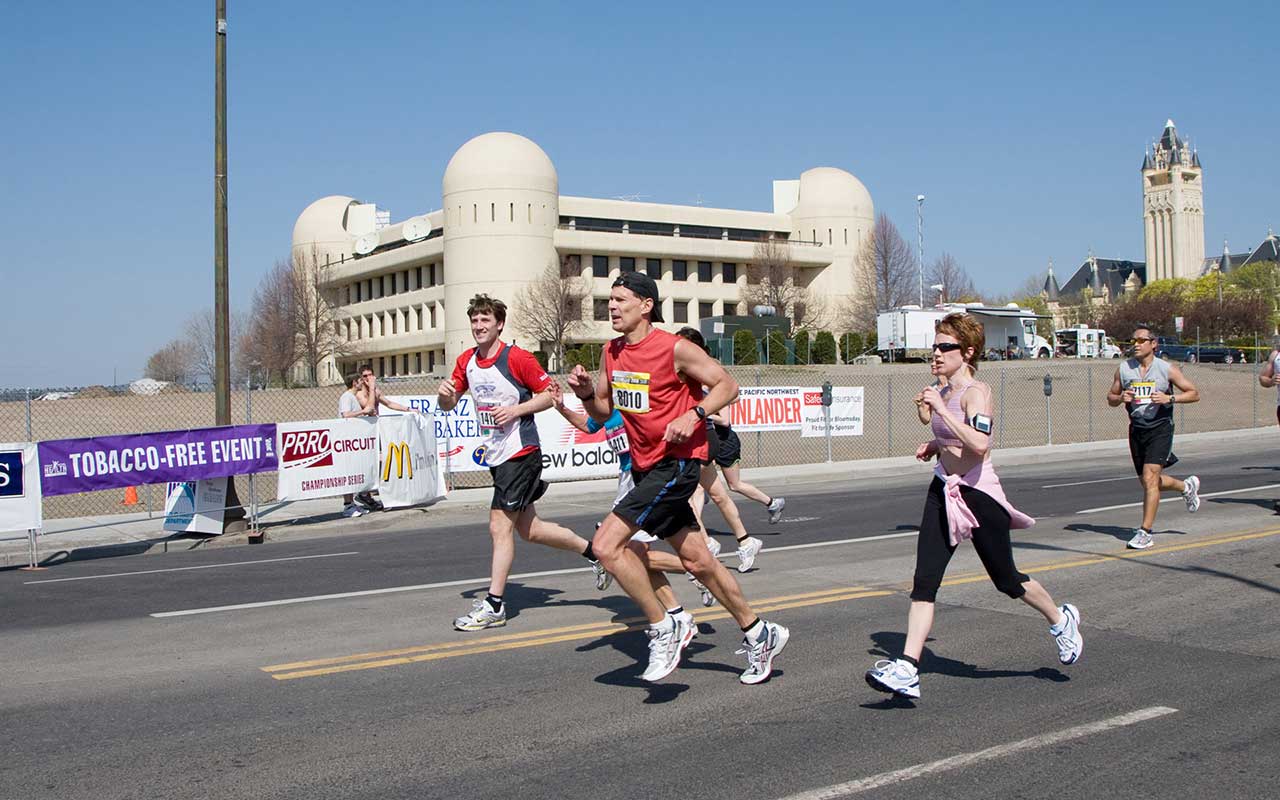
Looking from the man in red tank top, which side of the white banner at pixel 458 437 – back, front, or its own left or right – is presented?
front

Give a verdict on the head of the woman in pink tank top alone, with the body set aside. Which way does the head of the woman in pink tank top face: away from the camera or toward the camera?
toward the camera

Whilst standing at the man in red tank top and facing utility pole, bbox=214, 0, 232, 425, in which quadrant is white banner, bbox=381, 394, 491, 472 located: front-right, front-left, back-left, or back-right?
front-right

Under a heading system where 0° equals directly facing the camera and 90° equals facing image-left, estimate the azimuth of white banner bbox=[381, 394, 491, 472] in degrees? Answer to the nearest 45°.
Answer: approximately 0°

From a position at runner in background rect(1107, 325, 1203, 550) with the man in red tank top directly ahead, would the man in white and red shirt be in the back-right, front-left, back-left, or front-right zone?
front-right

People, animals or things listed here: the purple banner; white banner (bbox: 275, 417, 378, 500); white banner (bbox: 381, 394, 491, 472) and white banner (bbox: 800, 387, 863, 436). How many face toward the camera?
4

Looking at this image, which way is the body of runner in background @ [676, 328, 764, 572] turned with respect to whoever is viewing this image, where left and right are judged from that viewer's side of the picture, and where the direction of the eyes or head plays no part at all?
facing the viewer and to the left of the viewer

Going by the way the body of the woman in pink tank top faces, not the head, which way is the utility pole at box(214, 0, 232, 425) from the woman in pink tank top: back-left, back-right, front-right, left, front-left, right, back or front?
right

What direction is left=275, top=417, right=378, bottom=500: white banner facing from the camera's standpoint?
toward the camera

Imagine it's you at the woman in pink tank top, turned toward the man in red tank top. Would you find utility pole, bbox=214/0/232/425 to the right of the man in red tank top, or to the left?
right

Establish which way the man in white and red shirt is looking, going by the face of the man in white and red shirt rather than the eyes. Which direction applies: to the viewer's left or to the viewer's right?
to the viewer's left

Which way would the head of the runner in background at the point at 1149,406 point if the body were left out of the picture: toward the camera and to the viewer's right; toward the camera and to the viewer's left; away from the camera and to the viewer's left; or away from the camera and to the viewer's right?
toward the camera and to the viewer's left

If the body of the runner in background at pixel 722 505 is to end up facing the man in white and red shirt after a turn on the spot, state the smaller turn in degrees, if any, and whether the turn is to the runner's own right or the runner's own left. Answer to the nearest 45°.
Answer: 0° — they already face them

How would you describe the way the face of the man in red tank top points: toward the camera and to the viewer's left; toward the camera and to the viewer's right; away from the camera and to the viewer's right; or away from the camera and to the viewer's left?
toward the camera and to the viewer's left

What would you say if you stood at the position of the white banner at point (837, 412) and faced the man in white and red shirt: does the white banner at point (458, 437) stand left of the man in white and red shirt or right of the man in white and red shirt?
right

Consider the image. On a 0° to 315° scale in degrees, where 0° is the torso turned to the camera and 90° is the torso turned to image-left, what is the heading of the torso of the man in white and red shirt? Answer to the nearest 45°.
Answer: approximately 45°

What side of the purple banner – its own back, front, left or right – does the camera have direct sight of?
front

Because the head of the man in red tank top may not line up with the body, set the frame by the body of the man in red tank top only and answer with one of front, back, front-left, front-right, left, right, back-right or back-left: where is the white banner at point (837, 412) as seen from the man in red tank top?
back-right

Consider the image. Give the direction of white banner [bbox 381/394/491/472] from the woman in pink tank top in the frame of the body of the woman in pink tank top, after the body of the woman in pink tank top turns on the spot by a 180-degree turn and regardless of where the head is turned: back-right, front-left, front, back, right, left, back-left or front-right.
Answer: left

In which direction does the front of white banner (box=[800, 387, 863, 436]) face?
toward the camera

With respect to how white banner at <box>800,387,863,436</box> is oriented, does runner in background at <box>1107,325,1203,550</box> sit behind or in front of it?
in front
